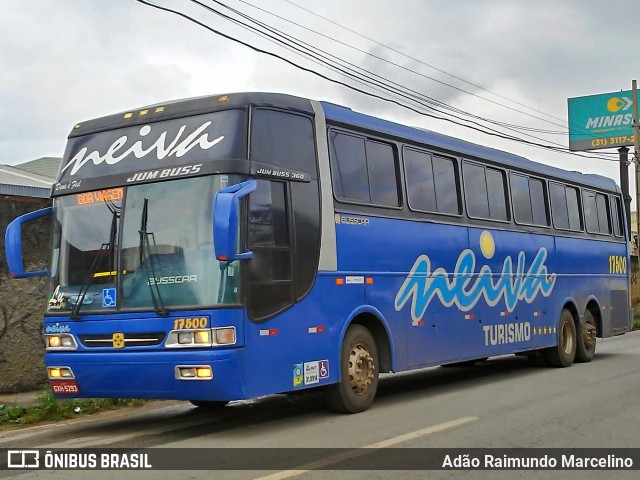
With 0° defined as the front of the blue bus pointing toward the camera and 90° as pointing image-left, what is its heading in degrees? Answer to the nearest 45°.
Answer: approximately 45°

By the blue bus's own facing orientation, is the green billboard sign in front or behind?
behind
